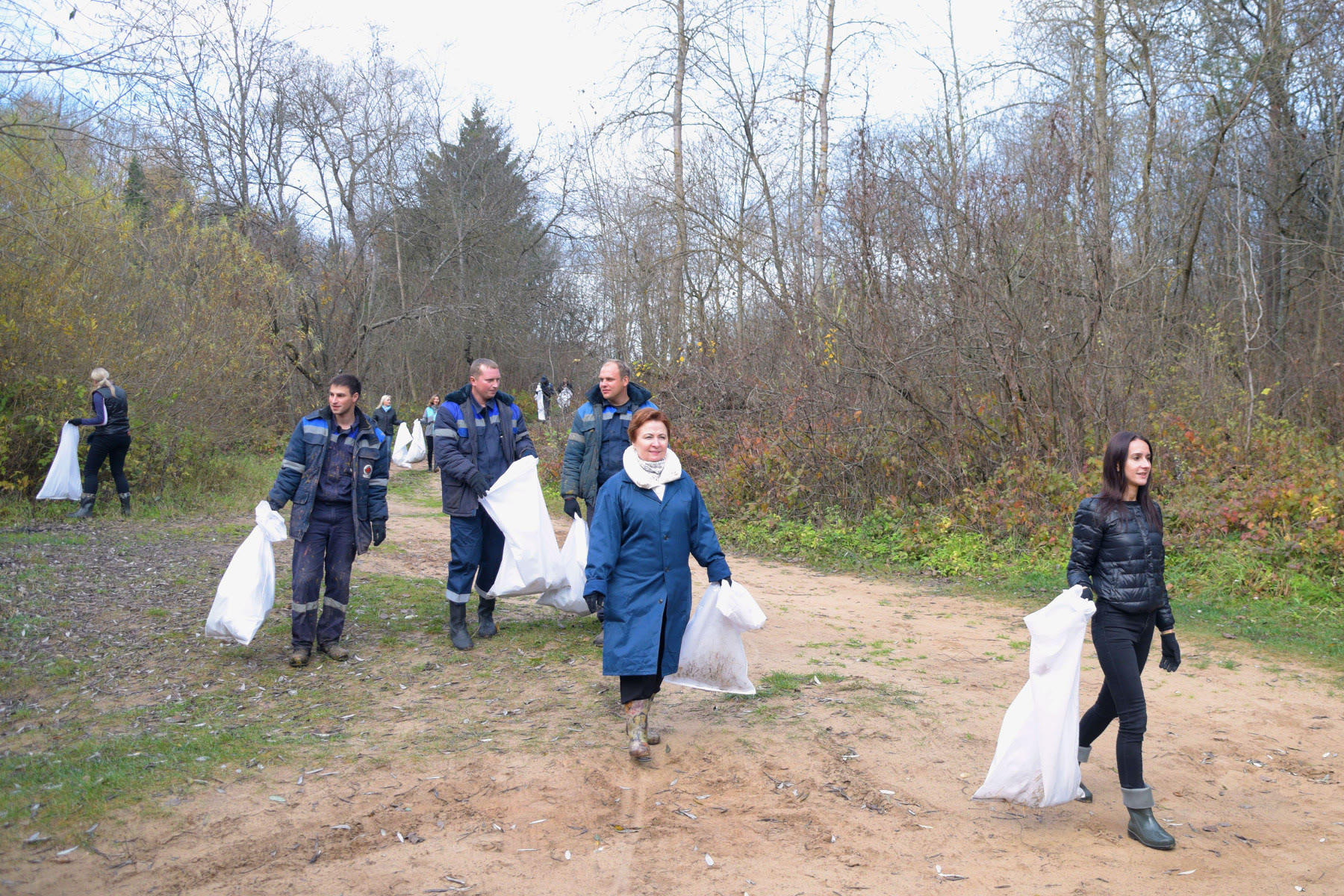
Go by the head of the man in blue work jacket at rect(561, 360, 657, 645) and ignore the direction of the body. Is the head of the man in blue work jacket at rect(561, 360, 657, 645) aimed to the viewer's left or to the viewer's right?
to the viewer's left

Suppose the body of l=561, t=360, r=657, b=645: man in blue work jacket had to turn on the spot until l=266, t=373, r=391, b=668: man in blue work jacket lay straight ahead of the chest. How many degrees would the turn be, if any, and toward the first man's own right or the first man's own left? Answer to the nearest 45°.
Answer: approximately 90° to the first man's own right

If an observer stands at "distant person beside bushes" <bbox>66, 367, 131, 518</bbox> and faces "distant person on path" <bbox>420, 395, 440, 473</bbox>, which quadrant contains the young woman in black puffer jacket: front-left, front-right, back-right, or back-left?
back-right

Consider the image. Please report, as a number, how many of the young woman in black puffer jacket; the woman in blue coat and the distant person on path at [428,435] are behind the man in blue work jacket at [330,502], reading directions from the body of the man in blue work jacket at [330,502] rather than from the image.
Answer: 1

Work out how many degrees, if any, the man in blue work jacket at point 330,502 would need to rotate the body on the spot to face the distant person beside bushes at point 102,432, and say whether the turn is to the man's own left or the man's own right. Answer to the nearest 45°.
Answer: approximately 180°

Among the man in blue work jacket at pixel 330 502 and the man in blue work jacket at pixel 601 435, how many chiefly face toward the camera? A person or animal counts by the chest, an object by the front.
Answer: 2

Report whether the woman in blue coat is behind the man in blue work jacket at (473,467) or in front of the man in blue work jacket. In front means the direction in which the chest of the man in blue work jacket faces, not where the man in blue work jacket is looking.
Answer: in front

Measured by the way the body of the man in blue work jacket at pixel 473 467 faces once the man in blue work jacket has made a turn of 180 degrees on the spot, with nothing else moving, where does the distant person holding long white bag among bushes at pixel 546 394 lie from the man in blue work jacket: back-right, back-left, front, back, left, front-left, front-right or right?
front-right

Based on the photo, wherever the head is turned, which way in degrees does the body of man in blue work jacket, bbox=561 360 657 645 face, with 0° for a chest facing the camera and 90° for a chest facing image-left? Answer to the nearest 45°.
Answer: approximately 0°

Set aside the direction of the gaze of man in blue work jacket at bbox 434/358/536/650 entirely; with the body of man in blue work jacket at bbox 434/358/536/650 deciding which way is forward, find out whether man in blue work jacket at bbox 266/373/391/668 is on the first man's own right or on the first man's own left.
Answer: on the first man's own right

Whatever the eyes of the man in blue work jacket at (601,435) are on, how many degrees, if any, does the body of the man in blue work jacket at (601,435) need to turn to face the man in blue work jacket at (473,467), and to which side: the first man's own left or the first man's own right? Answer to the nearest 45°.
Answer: approximately 90° to the first man's own right

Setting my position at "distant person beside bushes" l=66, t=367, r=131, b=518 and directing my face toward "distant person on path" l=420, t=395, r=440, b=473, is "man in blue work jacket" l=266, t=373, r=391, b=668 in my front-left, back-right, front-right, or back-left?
back-right
